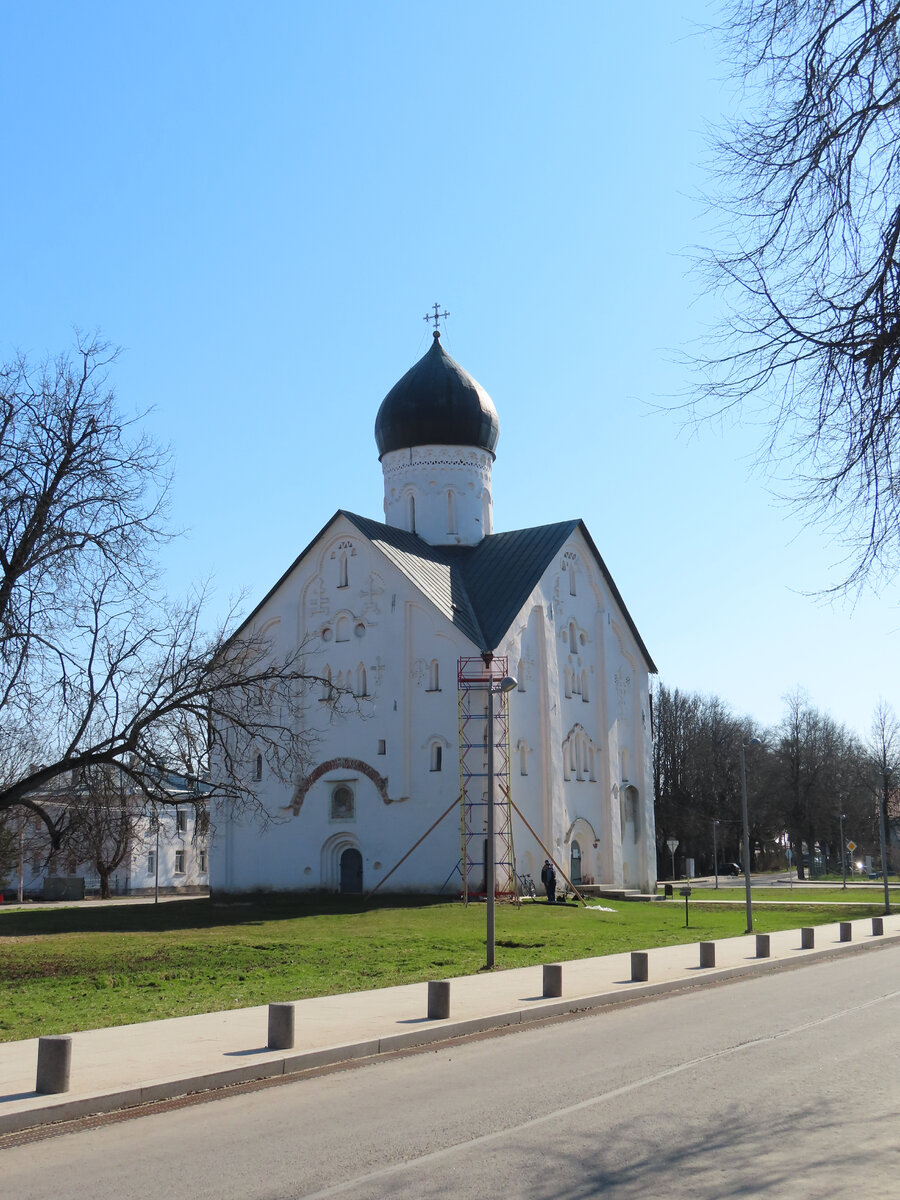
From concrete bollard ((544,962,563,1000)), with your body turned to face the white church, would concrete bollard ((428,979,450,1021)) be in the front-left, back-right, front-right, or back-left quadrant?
back-left

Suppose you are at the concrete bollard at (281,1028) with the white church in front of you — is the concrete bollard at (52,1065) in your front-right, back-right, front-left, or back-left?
back-left
